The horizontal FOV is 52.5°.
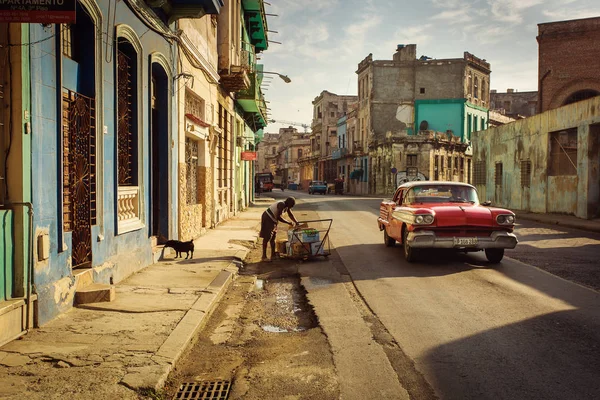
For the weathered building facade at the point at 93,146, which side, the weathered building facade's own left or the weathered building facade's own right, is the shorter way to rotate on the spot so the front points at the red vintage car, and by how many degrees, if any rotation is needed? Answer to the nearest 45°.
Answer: approximately 45° to the weathered building facade's own left

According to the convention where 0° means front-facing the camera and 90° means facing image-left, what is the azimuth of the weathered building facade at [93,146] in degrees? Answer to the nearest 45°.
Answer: approximately 315°

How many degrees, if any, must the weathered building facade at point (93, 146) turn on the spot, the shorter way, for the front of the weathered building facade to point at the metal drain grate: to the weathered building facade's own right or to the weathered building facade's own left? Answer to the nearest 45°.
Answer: approximately 45° to the weathered building facade's own right
